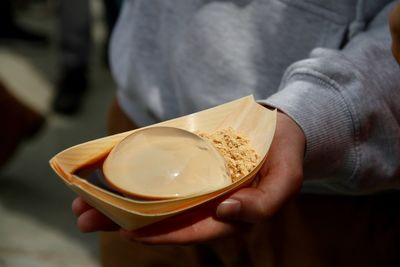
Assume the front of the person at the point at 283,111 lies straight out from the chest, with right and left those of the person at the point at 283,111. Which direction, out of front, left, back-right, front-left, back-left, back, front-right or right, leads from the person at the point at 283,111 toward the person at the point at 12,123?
back-right

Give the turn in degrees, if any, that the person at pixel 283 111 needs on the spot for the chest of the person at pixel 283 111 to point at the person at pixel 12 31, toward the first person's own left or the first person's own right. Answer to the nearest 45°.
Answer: approximately 135° to the first person's own right

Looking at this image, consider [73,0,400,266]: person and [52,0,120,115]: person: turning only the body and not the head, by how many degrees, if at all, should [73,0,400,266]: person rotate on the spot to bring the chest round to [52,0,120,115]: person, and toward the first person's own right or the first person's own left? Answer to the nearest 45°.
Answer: approximately 135° to the first person's own right
